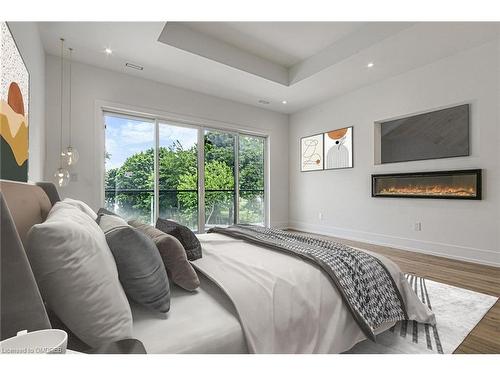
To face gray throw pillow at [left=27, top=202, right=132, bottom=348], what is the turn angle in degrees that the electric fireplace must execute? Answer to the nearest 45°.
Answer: approximately 45° to its left

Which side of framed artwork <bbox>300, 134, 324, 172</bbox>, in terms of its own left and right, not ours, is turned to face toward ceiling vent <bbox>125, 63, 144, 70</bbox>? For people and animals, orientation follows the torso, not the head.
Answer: front

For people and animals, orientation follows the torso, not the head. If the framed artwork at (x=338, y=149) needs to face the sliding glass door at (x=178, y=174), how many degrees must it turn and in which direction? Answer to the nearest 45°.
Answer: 0° — it already faces it

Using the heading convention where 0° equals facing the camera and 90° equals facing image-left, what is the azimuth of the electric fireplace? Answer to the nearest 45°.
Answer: approximately 45°

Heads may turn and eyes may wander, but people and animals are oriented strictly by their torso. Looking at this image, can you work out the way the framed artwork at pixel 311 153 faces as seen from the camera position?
facing the viewer and to the left of the viewer

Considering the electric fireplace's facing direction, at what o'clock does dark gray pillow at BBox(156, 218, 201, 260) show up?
The dark gray pillow is roughly at 11 o'clock from the electric fireplace.

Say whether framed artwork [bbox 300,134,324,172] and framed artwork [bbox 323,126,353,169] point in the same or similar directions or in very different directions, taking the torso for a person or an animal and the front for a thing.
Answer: same or similar directions

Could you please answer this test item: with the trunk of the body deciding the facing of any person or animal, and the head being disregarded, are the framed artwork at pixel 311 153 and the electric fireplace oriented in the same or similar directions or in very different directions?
same or similar directions

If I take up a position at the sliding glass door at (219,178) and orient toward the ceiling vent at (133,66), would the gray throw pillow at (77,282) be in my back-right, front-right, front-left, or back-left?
front-left

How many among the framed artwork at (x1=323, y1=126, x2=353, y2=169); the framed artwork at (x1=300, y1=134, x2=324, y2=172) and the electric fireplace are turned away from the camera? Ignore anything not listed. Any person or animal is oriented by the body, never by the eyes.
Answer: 0

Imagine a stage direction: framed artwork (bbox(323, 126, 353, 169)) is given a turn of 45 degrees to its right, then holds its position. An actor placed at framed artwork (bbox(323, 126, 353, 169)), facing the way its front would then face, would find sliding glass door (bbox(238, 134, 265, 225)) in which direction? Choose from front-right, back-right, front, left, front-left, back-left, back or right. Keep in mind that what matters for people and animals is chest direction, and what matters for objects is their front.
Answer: front

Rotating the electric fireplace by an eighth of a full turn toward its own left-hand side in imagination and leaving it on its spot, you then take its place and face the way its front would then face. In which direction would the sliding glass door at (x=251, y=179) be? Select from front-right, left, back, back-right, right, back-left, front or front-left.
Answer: right

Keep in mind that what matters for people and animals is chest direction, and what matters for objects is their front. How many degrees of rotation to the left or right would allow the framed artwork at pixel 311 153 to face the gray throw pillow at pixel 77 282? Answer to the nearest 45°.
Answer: approximately 45° to its left

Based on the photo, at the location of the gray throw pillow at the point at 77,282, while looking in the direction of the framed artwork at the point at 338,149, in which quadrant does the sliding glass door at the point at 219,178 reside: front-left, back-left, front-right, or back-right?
front-left

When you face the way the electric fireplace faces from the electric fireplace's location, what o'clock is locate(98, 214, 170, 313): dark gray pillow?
The dark gray pillow is roughly at 11 o'clock from the electric fireplace.

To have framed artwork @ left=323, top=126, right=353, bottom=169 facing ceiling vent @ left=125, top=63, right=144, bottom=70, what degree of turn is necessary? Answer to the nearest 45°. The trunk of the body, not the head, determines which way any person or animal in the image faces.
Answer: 0° — it already faces it

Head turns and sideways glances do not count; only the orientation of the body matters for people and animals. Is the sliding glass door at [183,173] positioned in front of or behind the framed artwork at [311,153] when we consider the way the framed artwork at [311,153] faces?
in front

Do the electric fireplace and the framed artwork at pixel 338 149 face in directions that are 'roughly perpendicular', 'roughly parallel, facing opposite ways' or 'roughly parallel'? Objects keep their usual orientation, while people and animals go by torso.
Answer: roughly parallel

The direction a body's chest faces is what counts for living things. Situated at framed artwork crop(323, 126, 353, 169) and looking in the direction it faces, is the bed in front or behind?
in front
